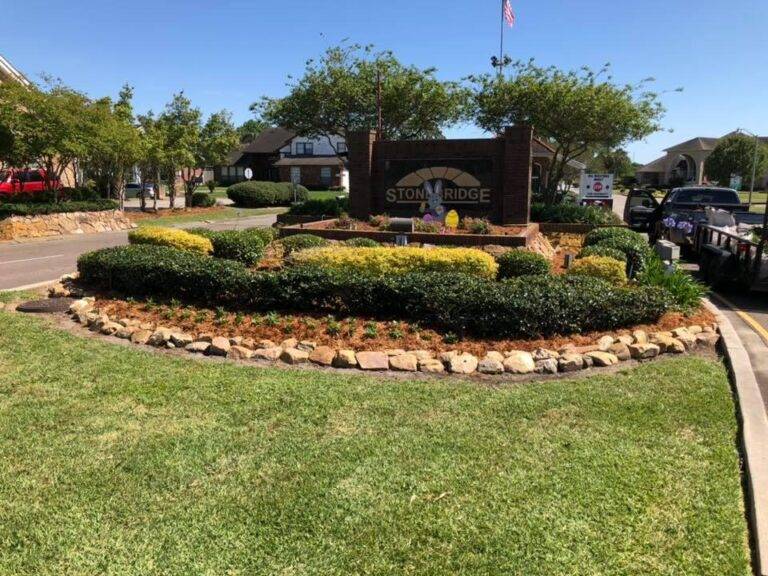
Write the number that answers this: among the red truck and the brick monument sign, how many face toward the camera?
1

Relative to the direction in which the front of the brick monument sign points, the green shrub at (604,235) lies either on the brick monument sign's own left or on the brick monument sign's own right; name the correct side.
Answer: on the brick monument sign's own left

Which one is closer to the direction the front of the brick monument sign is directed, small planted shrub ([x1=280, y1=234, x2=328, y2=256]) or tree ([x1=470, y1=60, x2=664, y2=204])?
the small planted shrub
